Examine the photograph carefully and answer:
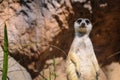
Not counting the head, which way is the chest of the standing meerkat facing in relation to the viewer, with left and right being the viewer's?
facing the viewer
